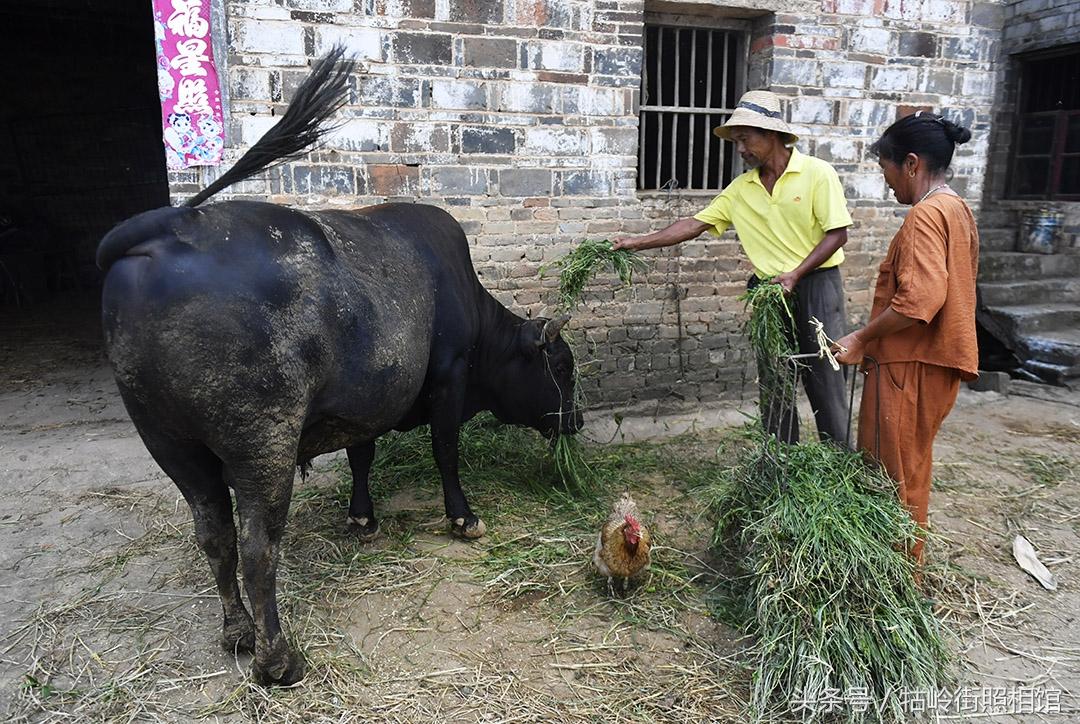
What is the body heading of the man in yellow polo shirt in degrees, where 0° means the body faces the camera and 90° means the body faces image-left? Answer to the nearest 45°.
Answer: approximately 45°

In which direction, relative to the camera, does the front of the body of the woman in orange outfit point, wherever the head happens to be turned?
to the viewer's left

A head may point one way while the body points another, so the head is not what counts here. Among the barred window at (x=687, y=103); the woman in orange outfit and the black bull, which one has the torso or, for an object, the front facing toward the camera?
the barred window

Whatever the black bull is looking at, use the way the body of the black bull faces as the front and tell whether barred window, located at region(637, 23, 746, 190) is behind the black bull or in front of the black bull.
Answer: in front

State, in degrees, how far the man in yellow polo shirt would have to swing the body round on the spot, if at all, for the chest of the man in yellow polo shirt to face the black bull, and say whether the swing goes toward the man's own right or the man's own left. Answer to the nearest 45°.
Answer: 0° — they already face it

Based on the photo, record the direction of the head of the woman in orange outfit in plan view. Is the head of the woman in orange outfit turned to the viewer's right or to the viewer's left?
to the viewer's left

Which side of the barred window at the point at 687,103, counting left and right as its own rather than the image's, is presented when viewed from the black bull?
front

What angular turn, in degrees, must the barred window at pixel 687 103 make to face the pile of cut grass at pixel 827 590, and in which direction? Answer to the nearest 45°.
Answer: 0° — it already faces it

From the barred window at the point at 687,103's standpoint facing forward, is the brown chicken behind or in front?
in front

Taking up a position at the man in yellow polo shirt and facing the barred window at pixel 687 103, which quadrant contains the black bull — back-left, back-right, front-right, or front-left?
back-left

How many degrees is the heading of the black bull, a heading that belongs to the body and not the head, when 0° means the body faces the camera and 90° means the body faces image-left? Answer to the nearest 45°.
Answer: approximately 225°

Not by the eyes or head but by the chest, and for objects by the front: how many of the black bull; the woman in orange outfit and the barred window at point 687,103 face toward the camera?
1

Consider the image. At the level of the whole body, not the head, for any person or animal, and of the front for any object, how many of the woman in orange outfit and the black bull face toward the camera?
0

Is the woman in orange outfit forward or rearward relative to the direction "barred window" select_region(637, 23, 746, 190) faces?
forward

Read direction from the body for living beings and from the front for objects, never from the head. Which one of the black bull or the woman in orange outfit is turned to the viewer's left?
the woman in orange outfit

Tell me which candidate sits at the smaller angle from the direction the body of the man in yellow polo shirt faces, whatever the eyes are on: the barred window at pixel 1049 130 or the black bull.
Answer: the black bull
